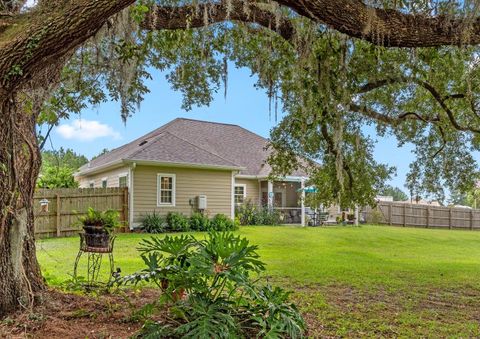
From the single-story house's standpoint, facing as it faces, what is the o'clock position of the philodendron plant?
The philodendron plant is roughly at 6 o'clock from the single-story house.

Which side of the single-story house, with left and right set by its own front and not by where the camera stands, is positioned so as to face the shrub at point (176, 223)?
back

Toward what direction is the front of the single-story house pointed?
away from the camera

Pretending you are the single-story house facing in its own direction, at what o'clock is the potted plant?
The potted plant is roughly at 6 o'clock from the single-story house.

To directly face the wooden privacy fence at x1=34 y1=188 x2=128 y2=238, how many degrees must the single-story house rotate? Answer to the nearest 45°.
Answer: approximately 135° to its left

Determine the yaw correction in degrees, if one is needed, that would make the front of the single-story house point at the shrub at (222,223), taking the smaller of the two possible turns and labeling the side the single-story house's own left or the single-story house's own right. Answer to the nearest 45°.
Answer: approximately 135° to the single-story house's own right

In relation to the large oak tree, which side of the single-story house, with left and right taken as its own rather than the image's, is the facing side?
back

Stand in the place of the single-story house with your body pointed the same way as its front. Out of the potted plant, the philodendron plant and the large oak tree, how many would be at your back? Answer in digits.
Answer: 3
